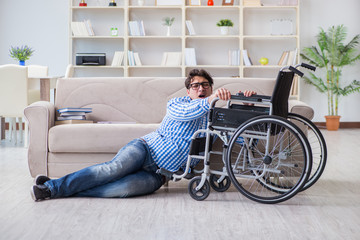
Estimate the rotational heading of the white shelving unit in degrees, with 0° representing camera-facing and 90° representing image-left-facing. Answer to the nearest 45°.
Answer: approximately 0°

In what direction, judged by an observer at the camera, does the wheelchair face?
facing to the left of the viewer

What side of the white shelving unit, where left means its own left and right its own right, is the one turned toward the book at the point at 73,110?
front

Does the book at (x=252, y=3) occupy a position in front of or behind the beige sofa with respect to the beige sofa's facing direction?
behind

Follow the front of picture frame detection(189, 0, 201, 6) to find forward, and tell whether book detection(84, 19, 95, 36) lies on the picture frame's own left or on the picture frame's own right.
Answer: on the picture frame's own right

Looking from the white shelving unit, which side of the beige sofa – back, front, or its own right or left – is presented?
back

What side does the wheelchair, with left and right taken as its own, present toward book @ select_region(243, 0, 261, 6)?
right

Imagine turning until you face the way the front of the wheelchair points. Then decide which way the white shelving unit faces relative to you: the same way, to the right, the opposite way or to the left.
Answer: to the left

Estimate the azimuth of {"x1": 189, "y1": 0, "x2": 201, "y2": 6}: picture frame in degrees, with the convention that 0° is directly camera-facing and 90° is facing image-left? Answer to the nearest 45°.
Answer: approximately 0°

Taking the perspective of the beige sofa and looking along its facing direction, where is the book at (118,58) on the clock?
The book is roughly at 6 o'clock from the beige sofa.

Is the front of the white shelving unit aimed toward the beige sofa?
yes
